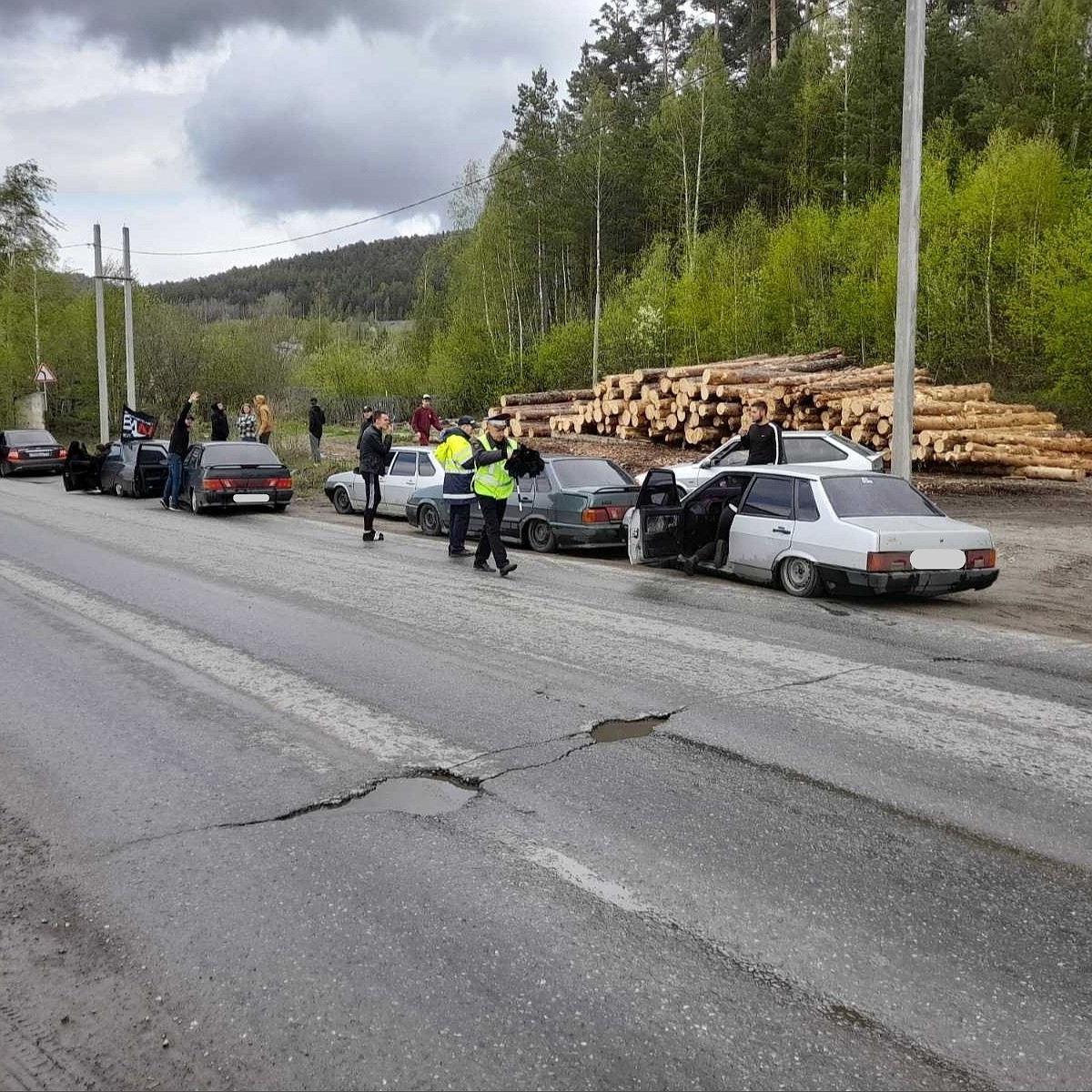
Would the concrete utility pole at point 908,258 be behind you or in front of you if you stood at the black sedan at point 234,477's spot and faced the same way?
behind

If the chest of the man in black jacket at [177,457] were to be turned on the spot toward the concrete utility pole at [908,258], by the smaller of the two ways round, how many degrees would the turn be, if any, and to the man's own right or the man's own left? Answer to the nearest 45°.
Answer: approximately 45° to the man's own right

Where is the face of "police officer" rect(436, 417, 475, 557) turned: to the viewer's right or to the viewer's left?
to the viewer's right

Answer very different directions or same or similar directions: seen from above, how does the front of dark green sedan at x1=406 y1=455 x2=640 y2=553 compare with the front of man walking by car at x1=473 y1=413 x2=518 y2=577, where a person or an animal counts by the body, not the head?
very different directions

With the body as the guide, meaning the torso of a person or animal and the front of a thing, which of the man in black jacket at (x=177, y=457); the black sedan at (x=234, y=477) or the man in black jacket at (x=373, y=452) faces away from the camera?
the black sedan

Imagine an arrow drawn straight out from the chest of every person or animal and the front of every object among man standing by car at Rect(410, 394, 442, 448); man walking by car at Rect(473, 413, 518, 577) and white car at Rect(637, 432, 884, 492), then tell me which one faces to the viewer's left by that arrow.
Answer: the white car

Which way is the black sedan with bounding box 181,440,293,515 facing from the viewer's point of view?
away from the camera

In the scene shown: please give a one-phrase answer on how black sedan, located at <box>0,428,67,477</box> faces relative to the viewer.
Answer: facing away from the viewer and to the left of the viewer
